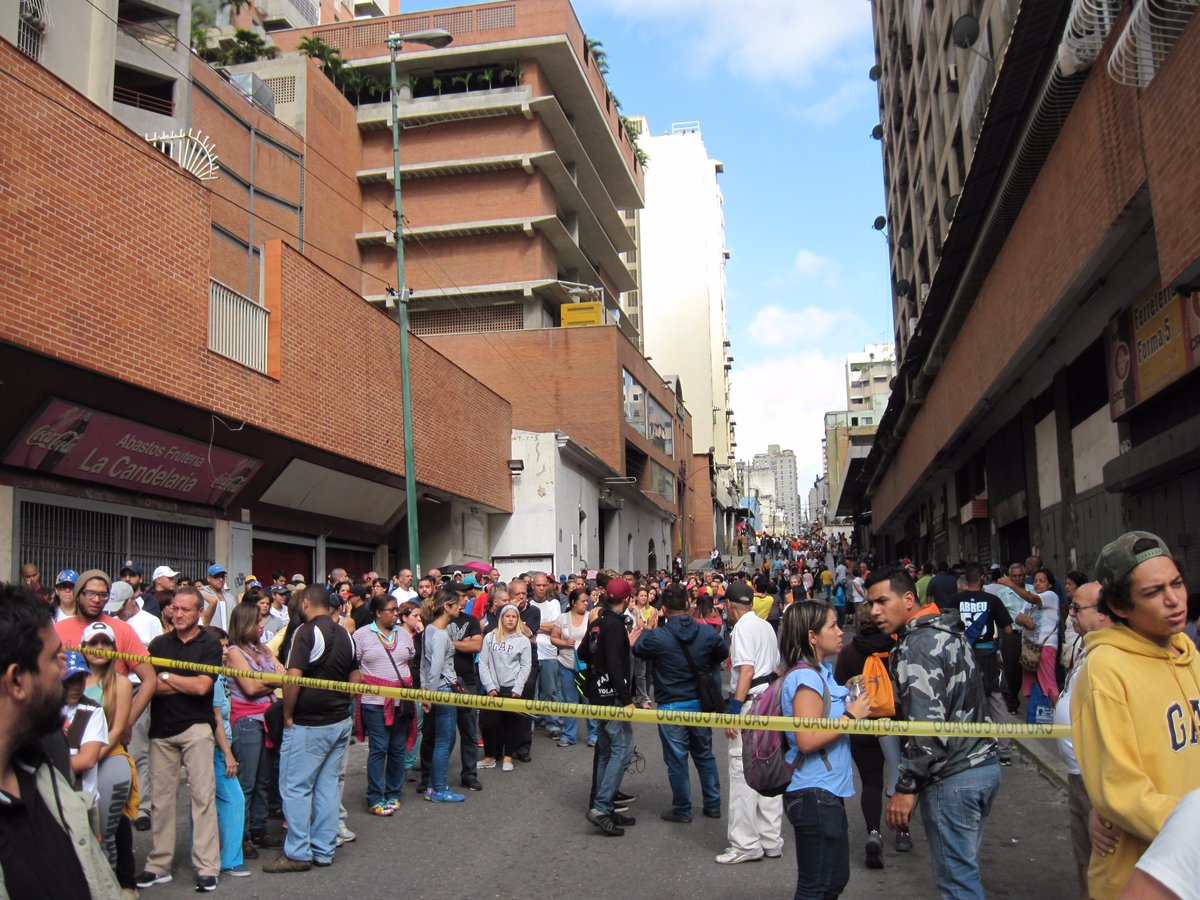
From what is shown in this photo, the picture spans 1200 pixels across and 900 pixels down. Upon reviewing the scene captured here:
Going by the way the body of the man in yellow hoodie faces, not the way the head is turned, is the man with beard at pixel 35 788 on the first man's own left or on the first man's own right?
on the first man's own right

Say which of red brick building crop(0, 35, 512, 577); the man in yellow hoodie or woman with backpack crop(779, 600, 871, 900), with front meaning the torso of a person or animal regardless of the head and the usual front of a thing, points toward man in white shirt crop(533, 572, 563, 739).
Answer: the red brick building

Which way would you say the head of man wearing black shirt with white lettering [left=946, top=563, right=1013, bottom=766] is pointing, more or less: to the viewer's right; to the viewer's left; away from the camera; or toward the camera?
away from the camera

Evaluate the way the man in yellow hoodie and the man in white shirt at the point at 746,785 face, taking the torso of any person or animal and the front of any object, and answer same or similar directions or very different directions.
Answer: very different directions

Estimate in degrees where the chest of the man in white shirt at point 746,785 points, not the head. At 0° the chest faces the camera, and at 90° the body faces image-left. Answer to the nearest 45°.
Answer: approximately 135°

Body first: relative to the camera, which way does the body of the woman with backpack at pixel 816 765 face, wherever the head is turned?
to the viewer's right

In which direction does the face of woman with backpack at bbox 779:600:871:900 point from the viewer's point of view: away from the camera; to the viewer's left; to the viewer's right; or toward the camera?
to the viewer's right

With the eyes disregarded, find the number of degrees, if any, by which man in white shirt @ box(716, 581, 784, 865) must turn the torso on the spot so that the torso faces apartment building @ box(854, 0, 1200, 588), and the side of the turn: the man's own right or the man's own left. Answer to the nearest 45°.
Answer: approximately 90° to the man's own right

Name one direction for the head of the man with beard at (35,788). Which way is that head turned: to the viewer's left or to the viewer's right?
to the viewer's right

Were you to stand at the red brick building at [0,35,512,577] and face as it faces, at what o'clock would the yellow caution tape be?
The yellow caution tape is roughly at 1 o'clock from the red brick building.
